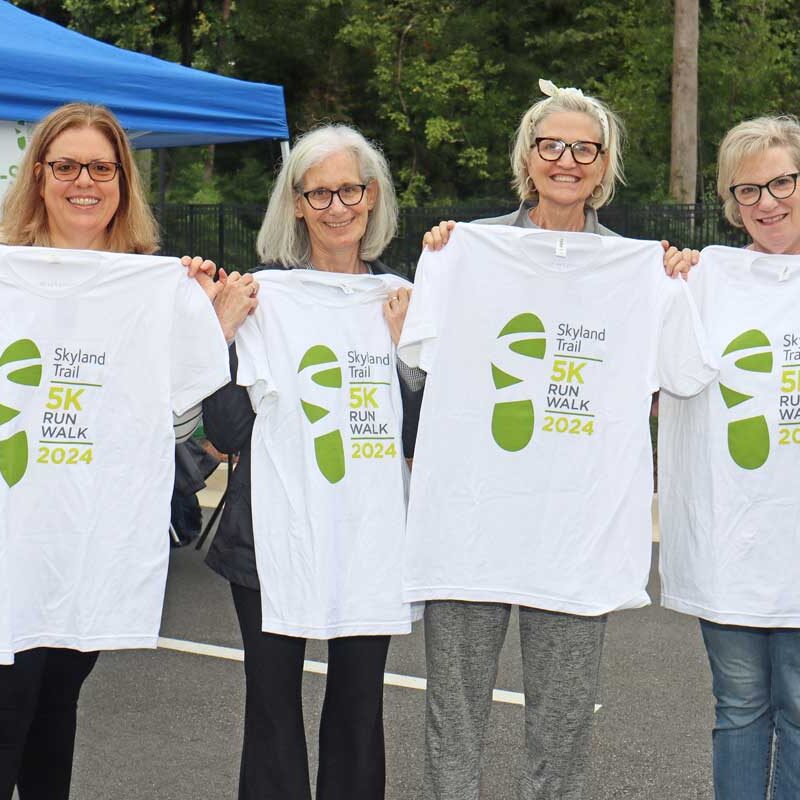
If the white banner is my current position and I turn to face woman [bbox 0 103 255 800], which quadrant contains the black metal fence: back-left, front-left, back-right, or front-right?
back-left

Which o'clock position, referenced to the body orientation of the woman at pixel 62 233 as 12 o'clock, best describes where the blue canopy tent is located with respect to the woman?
The blue canopy tent is roughly at 6 o'clock from the woman.

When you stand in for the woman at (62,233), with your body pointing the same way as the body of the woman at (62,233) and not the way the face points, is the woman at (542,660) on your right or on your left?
on your left

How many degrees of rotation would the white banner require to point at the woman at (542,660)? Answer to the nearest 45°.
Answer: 0° — it already faces them

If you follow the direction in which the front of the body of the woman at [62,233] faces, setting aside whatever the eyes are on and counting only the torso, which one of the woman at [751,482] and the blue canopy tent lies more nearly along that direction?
the woman

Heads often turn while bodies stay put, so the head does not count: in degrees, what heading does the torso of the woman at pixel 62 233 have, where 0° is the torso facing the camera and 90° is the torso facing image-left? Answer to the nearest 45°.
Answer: approximately 0°

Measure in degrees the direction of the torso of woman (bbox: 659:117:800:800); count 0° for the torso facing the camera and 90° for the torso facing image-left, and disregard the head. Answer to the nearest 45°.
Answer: approximately 0°

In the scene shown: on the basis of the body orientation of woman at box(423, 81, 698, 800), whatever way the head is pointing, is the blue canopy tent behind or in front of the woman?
behind

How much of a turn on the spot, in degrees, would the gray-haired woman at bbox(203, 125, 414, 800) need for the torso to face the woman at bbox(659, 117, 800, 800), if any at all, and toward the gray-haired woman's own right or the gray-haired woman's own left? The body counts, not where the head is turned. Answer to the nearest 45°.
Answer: approximately 90° to the gray-haired woman's own left
